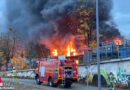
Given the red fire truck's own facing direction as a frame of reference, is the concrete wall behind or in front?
behind
